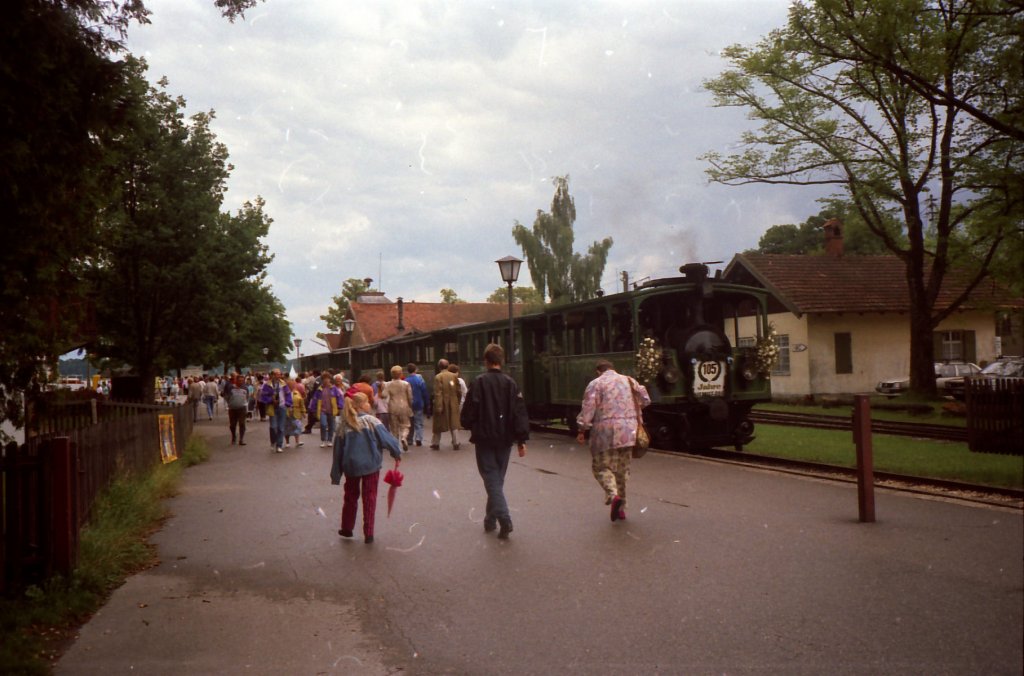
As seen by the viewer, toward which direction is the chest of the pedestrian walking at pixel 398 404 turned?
away from the camera

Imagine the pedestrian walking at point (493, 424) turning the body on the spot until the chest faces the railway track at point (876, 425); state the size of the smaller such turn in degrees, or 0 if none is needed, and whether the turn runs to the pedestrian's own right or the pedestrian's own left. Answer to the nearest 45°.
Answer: approximately 45° to the pedestrian's own right

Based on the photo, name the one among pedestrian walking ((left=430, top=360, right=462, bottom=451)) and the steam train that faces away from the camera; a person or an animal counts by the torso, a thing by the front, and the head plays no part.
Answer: the pedestrian walking

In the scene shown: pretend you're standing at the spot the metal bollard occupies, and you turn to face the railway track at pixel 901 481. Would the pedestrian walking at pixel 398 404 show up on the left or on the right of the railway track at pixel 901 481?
left

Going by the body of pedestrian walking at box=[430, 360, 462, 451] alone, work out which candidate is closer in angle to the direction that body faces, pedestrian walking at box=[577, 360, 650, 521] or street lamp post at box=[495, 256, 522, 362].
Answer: the street lamp post

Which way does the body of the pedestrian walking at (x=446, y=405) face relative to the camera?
away from the camera

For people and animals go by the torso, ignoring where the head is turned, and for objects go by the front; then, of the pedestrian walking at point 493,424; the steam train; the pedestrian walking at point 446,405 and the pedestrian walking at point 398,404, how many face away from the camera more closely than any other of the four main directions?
3

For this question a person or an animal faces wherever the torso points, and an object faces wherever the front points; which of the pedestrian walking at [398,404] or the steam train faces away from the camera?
the pedestrian walking

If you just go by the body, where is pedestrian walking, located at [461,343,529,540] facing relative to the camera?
away from the camera

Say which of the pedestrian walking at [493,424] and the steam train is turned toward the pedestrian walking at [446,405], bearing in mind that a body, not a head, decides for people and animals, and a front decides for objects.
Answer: the pedestrian walking at [493,424]

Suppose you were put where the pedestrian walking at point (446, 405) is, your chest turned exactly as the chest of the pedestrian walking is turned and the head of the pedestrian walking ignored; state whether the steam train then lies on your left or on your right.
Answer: on your right
